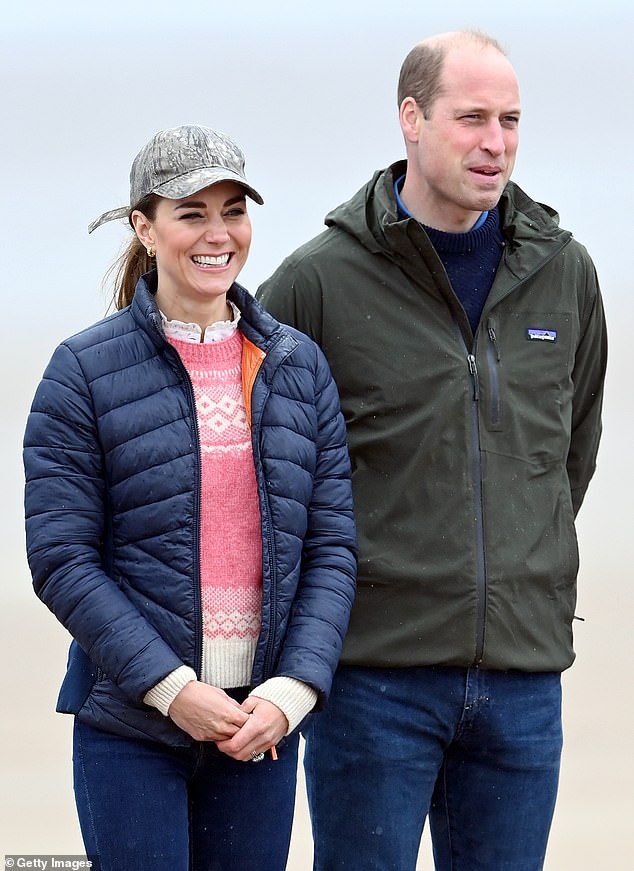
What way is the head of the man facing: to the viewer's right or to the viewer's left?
to the viewer's right

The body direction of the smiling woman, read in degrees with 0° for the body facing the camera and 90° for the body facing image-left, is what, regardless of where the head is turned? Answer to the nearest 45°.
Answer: approximately 315°

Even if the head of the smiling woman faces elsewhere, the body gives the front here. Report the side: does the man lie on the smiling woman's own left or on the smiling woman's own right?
on the smiling woman's own left
